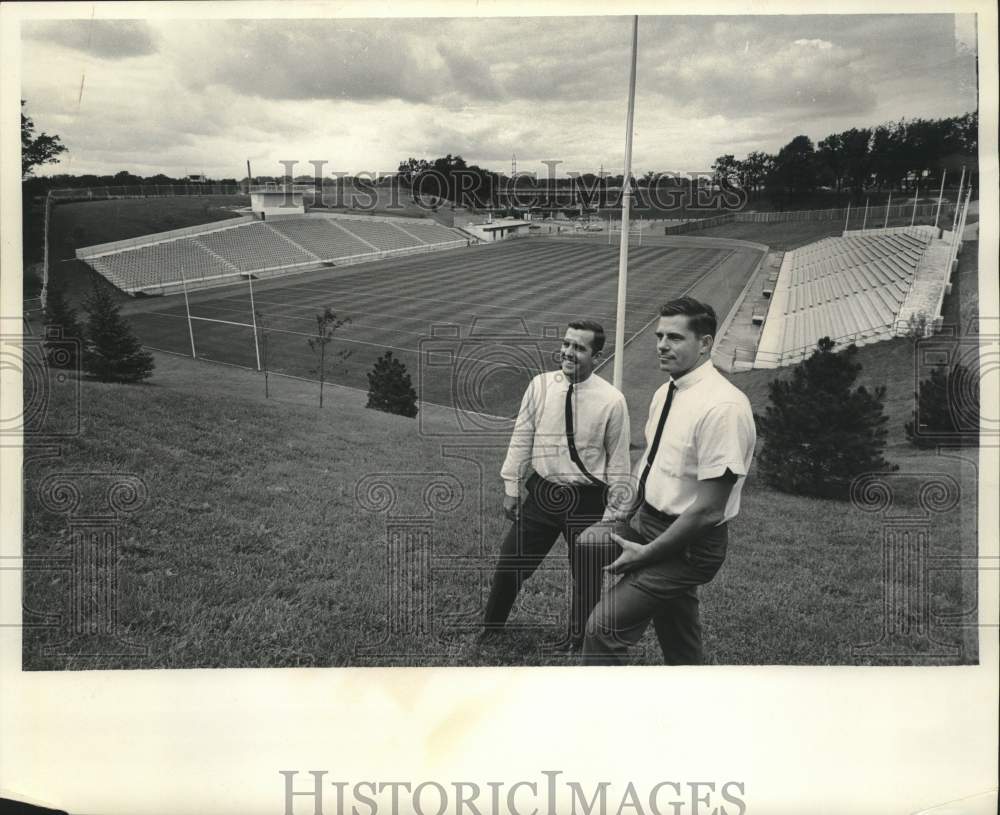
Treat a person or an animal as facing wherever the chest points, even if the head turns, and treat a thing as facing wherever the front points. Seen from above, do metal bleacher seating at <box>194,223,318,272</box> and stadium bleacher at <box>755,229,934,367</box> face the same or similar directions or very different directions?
very different directions

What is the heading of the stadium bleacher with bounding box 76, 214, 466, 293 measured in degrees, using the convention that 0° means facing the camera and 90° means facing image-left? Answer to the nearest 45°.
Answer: approximately 315°

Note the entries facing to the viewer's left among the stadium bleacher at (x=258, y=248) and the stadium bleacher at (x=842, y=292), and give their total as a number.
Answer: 1

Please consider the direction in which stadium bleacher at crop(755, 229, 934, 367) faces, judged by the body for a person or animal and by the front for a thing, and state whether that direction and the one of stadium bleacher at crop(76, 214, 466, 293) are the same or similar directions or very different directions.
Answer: very different directions

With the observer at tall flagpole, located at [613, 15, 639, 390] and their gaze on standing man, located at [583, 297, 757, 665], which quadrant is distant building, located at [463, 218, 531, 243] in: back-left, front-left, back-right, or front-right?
back-right

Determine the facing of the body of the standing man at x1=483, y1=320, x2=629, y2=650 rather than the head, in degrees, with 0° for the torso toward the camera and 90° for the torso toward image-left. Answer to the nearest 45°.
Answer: approximately 0°

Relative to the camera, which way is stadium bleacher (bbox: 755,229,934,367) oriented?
to the viewer's left
